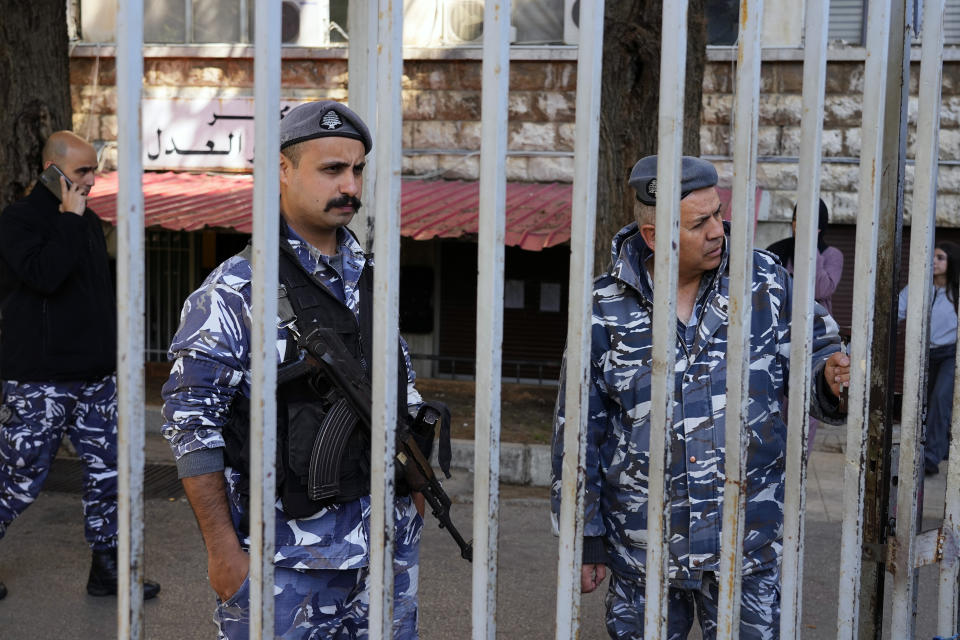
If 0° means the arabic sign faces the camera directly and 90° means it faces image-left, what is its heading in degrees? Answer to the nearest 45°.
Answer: approximately 0°

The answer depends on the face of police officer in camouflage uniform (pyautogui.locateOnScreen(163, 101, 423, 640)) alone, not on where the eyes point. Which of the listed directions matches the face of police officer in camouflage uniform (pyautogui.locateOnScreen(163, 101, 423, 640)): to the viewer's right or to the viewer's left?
to the viewer's right

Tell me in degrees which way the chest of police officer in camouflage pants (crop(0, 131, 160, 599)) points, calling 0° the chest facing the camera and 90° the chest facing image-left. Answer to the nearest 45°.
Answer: approximately 315°

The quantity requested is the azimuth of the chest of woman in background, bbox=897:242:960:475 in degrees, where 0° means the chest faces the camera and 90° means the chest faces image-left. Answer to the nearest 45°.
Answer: approximately 45°

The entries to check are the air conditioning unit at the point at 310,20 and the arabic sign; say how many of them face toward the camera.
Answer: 2

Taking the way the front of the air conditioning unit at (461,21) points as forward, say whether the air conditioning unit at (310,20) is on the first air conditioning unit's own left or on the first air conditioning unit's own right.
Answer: on the first air conditioning unit's own right

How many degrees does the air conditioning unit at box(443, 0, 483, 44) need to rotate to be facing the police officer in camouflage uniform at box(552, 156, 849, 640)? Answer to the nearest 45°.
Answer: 0° — it already faces them
